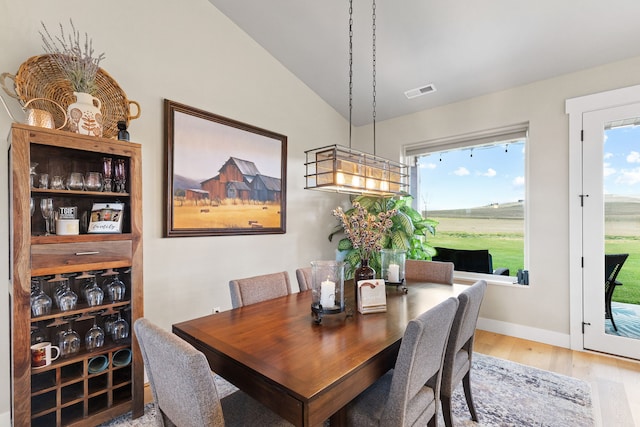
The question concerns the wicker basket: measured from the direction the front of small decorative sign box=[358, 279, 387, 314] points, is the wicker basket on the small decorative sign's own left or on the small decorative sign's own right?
on the small decorative sign's own right

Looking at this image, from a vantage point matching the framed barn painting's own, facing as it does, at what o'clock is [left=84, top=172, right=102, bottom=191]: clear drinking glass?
The clear drinking glass is roughly at 3 o'clock from the framed barn painting.

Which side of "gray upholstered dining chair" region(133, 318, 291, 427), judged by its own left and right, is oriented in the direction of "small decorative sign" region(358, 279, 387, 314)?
front

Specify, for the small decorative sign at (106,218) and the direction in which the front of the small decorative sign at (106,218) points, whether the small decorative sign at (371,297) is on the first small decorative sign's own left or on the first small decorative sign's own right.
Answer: on the first small decorative sign's own left

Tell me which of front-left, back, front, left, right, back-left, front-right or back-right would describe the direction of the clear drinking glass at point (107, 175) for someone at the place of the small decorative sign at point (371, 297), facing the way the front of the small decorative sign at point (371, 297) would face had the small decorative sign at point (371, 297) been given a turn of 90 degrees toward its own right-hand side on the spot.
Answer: front

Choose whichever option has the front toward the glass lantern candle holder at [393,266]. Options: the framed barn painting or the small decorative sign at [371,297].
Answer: the framed barn painting

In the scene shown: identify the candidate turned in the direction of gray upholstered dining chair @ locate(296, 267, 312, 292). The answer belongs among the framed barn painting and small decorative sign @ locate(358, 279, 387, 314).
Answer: the framed barn painting

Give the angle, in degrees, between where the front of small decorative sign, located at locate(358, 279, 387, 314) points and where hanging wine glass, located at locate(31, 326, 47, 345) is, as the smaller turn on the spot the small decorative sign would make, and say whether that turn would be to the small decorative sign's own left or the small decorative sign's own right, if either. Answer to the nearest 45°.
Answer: approximately 90° to the small decorative sign's own right

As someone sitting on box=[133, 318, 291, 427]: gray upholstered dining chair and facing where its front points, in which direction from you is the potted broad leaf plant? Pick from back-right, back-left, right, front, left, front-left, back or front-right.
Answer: front

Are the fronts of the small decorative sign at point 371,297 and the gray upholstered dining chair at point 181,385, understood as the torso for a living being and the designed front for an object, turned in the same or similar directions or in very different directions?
very different directions

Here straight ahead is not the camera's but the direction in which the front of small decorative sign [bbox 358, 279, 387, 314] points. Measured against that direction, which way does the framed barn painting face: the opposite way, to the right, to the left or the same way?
to the left

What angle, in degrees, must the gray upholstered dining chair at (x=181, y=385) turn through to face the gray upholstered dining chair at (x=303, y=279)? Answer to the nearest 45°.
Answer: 0° — it already faces it

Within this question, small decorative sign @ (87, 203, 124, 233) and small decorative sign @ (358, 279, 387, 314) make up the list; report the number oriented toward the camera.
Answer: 2

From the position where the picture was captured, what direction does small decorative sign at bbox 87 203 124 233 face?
facing the viewer

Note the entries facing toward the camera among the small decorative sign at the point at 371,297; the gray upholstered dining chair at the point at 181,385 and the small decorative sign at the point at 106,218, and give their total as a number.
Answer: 2
